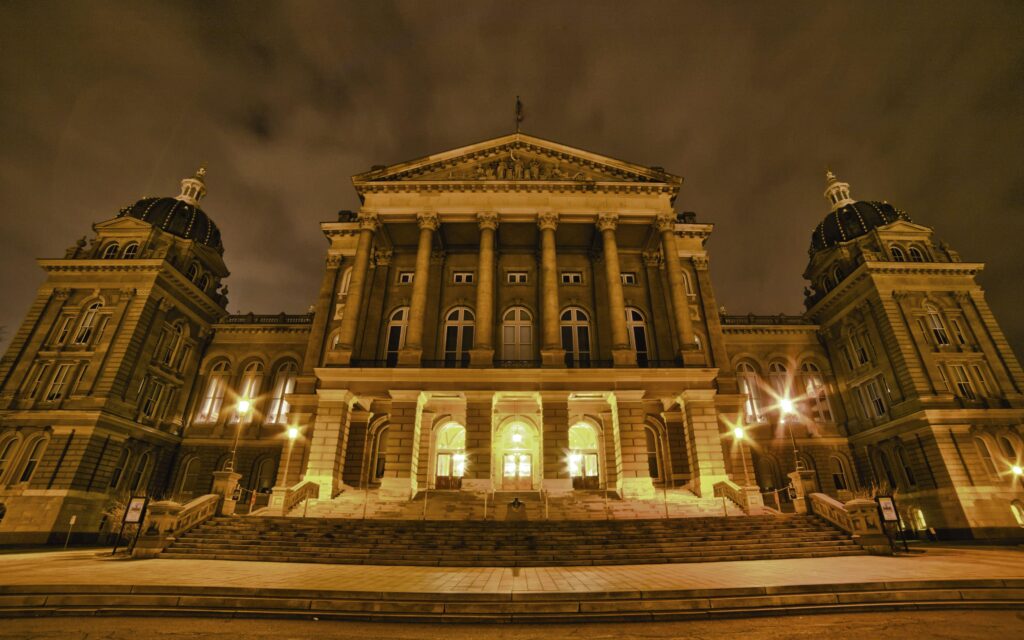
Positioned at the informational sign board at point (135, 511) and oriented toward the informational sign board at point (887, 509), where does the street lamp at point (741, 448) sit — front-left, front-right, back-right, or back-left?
front-left

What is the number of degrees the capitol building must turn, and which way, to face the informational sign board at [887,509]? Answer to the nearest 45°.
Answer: approximately 45° to its left

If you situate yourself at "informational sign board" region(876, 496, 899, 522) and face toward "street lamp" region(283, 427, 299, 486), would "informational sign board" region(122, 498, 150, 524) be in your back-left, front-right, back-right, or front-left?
front-left

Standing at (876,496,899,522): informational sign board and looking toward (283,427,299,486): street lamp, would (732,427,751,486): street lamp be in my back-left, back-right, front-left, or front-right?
front-right

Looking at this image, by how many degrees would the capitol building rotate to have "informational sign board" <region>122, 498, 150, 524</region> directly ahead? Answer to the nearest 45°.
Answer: approximately 45° to its right

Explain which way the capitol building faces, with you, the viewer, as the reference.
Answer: facing the viewer
